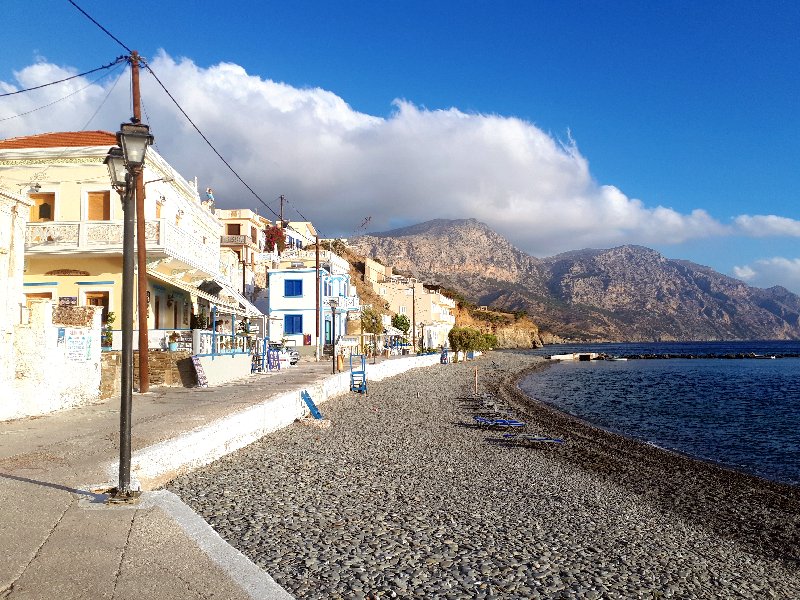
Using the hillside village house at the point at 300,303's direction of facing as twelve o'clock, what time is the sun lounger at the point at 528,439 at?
The sun lounger is roughly at 1 o'clock from the hillside village house.

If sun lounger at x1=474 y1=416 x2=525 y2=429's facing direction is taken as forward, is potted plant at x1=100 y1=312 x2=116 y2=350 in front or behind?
behind

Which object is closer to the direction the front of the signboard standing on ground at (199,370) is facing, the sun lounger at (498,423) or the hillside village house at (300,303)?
the sun lounger

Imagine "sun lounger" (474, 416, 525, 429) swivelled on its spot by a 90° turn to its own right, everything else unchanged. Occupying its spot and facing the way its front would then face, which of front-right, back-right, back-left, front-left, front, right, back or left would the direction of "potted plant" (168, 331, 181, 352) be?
right

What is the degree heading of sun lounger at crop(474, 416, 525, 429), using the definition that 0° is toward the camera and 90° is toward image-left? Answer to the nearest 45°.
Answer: approximately 270°

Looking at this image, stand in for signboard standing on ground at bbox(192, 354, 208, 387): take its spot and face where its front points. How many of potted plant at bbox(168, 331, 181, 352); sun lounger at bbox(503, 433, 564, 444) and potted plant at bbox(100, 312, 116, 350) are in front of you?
1

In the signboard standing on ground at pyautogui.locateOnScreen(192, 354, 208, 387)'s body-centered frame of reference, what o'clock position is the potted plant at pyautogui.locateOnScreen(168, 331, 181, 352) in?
The potted plant is roughly at 6 o'clock from the signboard standing on ground.

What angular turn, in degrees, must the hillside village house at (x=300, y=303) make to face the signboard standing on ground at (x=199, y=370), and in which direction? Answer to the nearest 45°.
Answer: approximately 45° to its right

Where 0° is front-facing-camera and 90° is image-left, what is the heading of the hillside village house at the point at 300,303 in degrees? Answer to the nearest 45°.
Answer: approximately 315°

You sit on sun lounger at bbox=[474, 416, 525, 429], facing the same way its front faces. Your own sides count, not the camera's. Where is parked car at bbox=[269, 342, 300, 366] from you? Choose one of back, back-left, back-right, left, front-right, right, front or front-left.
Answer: back-left

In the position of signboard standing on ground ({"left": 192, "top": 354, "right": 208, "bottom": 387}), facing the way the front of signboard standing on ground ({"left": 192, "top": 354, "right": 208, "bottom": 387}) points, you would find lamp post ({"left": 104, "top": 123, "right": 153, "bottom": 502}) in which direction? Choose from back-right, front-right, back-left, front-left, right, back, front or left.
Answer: front-right

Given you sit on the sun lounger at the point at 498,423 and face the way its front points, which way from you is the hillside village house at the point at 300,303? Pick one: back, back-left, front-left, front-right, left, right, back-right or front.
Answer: back-left

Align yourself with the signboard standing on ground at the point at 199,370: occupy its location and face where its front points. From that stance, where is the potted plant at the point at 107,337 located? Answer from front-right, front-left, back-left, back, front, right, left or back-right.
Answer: back-right
